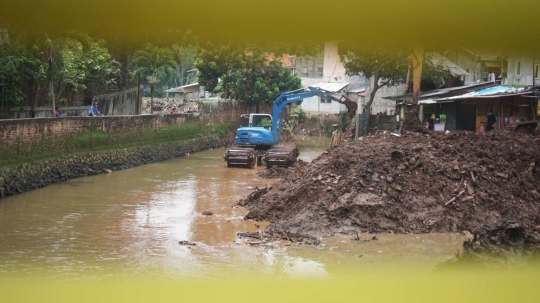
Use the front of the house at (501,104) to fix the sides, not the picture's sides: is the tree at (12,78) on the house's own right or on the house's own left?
on the house's own right

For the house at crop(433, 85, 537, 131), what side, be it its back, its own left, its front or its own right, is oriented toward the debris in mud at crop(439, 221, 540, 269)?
front

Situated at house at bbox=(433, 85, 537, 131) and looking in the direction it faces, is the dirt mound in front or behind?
in front

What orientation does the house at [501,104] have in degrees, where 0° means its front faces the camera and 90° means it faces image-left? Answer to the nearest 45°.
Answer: approximately 0°

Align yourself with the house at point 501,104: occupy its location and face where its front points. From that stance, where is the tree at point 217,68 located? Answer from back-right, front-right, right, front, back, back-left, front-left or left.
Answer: back-right
